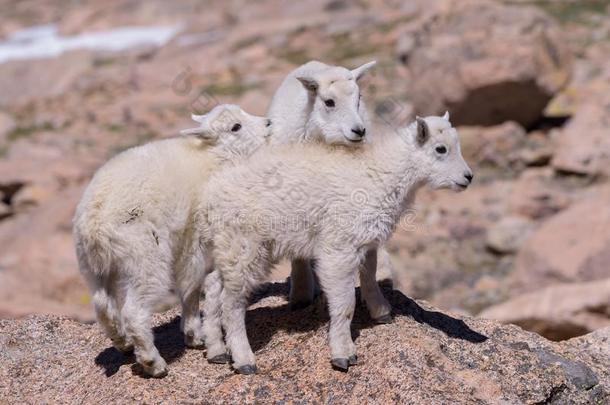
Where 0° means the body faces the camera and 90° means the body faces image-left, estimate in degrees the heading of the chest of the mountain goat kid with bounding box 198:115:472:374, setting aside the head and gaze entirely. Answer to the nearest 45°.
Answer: approximately 270°

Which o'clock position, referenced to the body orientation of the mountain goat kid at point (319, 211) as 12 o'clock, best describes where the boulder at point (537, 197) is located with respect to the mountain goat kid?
The boulder is roughly at 10 o'clock from the mountain goat kid.

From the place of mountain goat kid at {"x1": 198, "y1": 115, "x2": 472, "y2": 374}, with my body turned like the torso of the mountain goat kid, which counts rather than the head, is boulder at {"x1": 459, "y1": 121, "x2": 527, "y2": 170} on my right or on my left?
on my left

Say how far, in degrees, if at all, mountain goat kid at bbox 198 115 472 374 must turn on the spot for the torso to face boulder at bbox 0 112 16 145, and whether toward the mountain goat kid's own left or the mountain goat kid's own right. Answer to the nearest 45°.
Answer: approximately 135° to the mountain goat kid's own left

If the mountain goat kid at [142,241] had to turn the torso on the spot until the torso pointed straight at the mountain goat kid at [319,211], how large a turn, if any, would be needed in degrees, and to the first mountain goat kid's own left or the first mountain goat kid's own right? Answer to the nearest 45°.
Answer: approximately 45° to the first mountain goat kid's own right

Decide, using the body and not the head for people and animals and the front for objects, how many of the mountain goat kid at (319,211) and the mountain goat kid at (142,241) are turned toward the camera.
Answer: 0

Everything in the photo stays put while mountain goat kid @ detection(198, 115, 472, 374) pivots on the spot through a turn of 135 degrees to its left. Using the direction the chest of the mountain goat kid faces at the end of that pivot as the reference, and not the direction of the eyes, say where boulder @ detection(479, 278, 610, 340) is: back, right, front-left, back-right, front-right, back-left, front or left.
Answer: right

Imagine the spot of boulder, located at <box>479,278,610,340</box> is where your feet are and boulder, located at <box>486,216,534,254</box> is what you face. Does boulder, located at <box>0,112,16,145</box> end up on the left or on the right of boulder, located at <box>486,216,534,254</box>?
left

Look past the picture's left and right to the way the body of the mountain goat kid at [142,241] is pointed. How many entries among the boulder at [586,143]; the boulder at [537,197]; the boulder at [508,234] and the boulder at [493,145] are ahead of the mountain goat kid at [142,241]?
4

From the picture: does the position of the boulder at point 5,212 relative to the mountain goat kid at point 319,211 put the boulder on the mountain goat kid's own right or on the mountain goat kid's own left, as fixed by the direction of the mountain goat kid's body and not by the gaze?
on the mountain goat kid's own left

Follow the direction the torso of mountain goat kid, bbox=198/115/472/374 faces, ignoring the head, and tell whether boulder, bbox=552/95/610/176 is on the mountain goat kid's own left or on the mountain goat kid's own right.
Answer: on the mountain goat kid's own left

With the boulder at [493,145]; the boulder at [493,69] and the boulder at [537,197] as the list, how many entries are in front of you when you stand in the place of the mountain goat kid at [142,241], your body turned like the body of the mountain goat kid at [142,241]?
3

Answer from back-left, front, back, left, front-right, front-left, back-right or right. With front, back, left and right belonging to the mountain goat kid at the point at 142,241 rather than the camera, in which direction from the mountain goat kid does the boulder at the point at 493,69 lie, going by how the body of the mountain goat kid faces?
front

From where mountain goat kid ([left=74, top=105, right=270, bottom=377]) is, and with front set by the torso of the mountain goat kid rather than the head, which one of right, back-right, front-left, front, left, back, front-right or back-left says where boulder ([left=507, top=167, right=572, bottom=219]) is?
front

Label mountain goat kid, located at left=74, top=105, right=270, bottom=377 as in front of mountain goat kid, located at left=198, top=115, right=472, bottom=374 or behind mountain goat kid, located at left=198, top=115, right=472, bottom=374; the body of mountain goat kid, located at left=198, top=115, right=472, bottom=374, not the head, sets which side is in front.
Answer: behind

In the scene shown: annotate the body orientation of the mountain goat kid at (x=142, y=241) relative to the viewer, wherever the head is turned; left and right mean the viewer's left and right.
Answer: facing away from the viewer and to the right of the viewer
